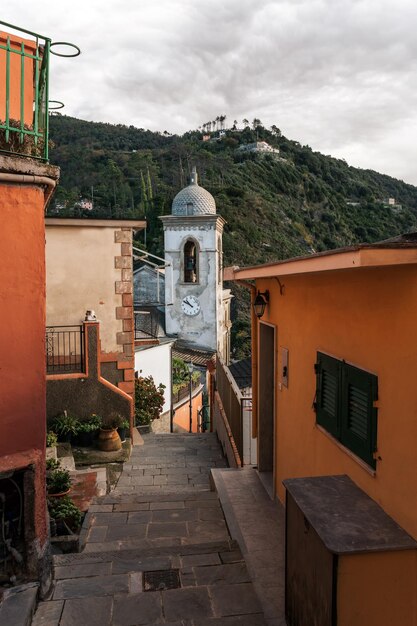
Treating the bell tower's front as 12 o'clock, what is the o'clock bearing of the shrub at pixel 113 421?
The shrub is roughly at 12 o'clock from the bell tower.

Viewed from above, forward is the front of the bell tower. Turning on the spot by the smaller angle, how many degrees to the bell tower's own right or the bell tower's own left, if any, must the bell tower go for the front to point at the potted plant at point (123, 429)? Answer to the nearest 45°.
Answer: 0° — it already faces it

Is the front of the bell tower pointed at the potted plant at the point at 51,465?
yes

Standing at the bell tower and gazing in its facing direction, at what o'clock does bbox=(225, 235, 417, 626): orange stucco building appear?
The orange stucco building is roughly at 12 o'clock from the bell tower.

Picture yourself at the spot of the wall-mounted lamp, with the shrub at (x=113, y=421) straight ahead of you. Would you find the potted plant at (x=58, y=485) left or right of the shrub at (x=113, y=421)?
left

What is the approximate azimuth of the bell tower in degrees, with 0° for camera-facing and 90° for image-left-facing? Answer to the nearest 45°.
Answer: approximately 0°

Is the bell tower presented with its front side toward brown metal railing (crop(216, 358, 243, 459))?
yes

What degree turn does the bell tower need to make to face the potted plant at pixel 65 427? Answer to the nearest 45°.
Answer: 0° — it already faces it

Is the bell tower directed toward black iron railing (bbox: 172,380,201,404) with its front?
yes

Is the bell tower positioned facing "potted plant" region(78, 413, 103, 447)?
yes
